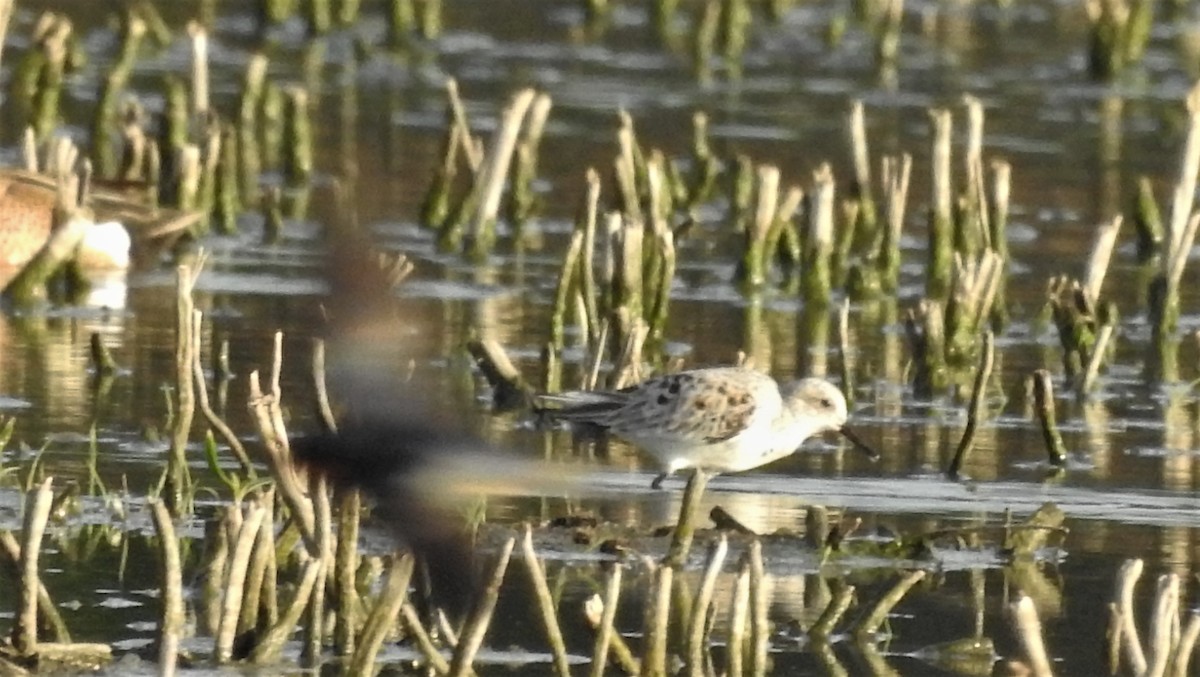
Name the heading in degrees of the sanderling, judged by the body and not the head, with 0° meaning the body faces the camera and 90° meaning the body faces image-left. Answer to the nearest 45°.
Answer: approximately 270°

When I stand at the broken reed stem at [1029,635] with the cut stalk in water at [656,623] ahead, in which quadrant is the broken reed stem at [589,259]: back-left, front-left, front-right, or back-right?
front-right

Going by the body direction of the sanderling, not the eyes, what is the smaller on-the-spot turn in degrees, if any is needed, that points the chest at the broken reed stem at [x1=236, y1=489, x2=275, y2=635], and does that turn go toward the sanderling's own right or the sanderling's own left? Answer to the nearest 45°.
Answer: approximately 135° to the sanderling's own right

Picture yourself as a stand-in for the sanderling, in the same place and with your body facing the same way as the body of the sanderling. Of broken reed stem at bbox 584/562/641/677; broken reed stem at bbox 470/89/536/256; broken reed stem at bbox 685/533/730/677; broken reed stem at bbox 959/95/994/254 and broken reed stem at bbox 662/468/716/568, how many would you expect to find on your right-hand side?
3

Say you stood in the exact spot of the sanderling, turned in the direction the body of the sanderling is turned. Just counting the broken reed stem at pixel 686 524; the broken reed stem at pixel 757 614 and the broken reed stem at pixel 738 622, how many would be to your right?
3

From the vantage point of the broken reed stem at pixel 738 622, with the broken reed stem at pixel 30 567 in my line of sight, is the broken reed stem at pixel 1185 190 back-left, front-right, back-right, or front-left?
back-right

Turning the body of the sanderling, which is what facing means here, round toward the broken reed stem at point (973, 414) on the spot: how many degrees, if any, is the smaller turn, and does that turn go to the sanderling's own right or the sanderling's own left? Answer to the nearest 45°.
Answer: approximately 45° to the sanderling's own left

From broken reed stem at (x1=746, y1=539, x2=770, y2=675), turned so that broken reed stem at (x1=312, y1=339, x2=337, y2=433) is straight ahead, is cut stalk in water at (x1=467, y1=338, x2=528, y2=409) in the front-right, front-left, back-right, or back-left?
front-right

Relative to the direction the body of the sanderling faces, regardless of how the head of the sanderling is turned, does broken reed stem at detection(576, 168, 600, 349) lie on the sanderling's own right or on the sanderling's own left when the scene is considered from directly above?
on the sanderling's own left

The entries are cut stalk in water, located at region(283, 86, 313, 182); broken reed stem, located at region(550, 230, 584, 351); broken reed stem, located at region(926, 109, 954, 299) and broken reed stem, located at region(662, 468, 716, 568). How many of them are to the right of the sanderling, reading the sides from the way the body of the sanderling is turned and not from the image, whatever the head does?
1

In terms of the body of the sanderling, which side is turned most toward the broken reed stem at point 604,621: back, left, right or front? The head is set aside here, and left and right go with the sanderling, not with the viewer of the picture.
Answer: right

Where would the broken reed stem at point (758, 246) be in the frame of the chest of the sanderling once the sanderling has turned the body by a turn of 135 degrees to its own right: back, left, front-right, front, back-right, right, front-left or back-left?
back-right
